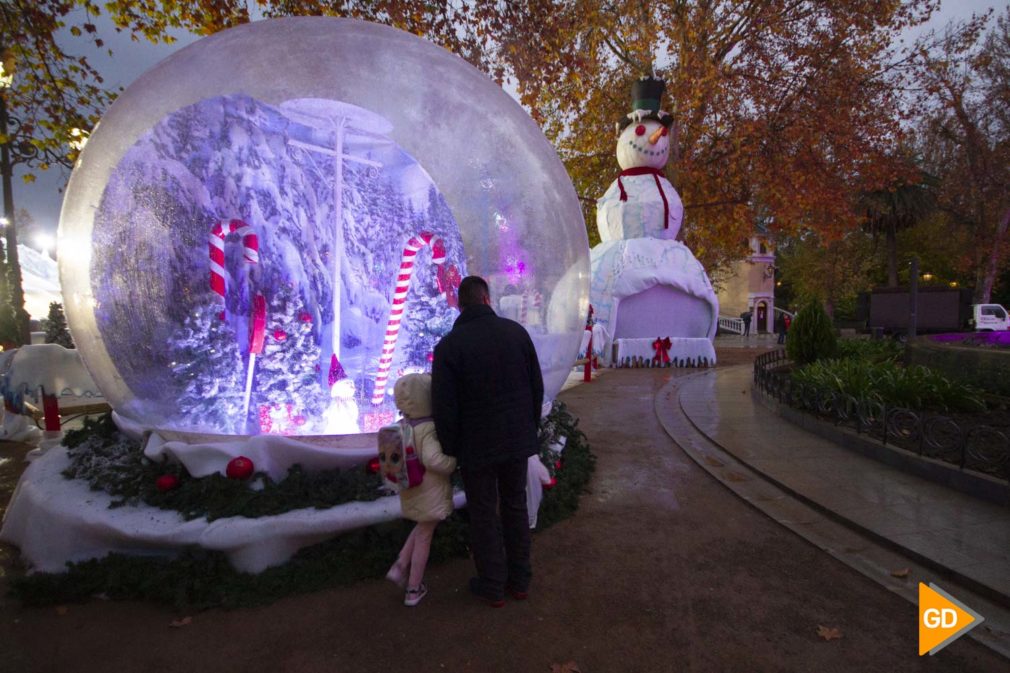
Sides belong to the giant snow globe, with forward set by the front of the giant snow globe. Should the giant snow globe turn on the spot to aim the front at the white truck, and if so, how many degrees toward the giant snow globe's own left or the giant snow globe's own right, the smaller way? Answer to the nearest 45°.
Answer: approximately 90° to the giant snow globe's own left

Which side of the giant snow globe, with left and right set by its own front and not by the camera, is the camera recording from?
front

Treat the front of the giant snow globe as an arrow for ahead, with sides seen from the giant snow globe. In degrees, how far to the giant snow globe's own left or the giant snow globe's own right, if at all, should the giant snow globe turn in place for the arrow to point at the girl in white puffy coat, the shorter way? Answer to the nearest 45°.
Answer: approximately 45° to the giant snow globe's own left

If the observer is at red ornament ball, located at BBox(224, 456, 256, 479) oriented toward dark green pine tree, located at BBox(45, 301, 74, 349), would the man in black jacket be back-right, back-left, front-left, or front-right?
back-right

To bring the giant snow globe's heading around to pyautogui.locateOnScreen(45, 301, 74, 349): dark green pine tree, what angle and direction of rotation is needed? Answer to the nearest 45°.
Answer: approximately 135° to its right

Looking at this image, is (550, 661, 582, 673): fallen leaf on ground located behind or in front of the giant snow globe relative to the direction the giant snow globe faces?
in front

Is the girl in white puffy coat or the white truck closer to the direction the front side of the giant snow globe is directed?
the girl in white puffy coat

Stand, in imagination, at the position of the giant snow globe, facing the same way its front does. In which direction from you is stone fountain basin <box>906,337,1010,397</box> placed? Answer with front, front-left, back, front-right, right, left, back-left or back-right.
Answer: left

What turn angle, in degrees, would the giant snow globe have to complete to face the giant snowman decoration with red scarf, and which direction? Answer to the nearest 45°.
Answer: approximately 135° to its left

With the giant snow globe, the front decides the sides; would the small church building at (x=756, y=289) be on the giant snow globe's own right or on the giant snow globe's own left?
on the giant snow globe's own left

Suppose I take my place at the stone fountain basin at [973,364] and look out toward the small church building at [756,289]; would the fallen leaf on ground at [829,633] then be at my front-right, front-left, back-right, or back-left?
back-left

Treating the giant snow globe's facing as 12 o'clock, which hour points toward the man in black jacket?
The man in black jacket is roughly at 11 o'clock from the giant snow globe.

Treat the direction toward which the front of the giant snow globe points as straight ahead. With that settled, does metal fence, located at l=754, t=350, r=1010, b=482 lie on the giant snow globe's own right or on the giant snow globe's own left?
on the giant snow globe's own left
